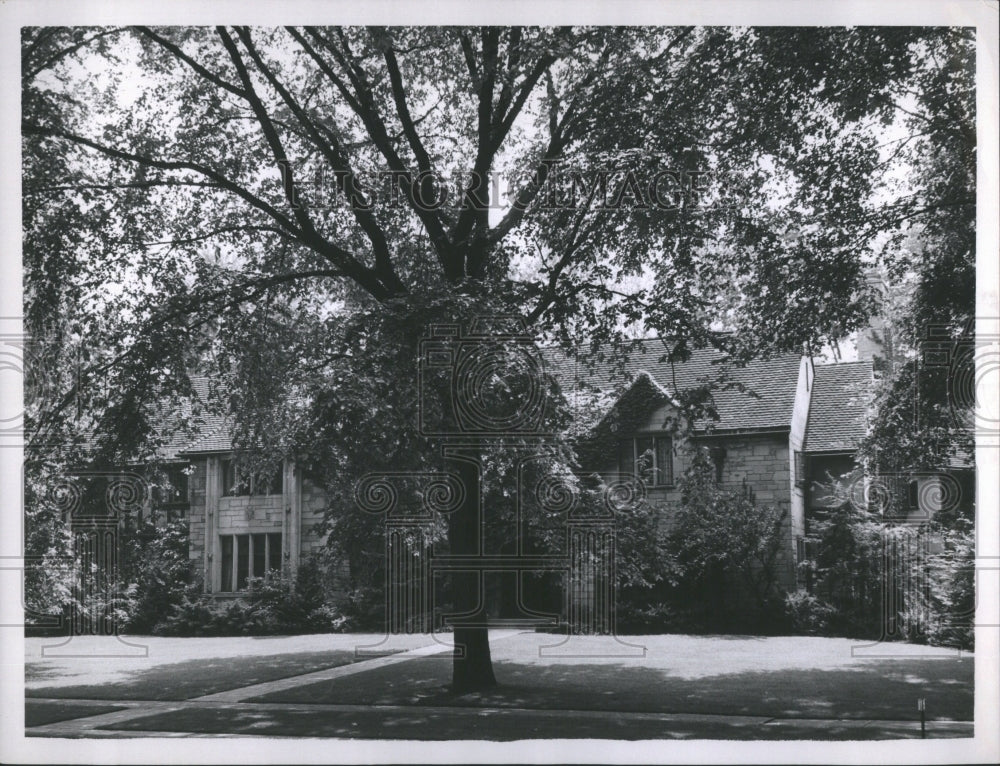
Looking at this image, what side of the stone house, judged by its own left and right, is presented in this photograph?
front

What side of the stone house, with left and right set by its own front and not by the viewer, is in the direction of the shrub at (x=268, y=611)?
right

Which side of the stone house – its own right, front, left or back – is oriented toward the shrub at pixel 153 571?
right
